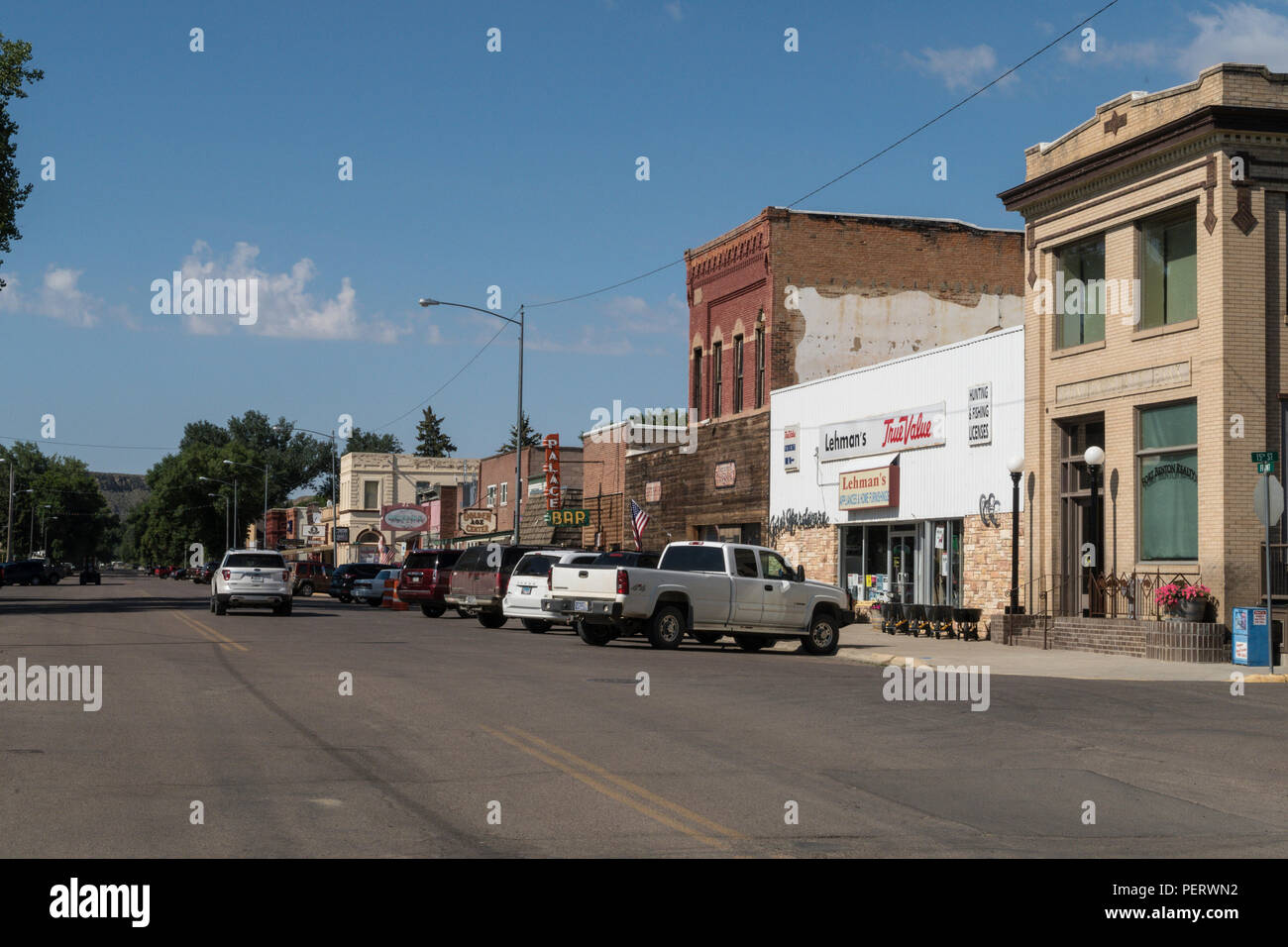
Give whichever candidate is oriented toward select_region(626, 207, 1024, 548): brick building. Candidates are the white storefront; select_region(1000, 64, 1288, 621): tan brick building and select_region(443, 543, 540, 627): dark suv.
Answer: the dark suv

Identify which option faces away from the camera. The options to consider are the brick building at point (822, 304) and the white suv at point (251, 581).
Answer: the white suv

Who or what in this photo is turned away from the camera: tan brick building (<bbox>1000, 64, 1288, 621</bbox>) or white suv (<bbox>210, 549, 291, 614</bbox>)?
the white suv

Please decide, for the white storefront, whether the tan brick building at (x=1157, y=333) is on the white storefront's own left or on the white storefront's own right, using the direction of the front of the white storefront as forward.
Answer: on the white storefront's own left

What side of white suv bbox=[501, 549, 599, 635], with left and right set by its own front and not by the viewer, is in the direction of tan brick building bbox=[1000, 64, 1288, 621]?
right

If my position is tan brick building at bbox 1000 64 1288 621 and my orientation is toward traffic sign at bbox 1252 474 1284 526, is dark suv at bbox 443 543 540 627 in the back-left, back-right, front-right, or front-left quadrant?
back-right

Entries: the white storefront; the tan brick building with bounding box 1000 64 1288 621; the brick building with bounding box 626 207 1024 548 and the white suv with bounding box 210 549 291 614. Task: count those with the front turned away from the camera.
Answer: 1

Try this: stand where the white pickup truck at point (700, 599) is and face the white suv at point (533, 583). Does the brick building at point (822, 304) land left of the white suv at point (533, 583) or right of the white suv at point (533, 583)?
right

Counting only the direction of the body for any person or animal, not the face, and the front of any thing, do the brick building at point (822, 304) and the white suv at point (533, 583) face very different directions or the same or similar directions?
very different directions

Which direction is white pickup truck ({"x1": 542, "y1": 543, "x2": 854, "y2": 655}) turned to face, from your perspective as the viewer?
facing away from the viewer and to the right of the viewer

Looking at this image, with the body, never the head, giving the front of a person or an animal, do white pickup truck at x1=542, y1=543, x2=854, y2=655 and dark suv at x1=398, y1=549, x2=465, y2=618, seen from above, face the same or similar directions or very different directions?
same or similar directions

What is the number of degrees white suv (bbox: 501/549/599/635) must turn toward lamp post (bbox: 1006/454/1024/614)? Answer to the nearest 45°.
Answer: approximately 45° to its right

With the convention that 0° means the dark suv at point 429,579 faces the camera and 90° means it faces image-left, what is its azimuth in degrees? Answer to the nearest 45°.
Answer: approximately 225°

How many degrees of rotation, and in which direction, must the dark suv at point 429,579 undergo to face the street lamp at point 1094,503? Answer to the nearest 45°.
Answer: approximately 90° to its right

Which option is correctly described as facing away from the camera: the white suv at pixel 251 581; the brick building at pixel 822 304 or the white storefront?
the white suv

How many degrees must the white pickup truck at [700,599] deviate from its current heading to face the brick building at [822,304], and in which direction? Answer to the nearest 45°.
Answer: approximately 45° to its left

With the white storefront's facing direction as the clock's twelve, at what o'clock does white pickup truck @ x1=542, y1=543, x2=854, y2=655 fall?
The white pickup truck is roughly at 11 o'clock from the white storefront.

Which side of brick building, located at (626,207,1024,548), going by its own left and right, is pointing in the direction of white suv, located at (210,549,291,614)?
front

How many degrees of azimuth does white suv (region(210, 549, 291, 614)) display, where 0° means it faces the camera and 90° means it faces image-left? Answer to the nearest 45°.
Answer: approximately 180°
